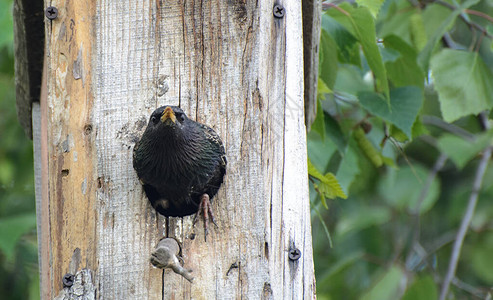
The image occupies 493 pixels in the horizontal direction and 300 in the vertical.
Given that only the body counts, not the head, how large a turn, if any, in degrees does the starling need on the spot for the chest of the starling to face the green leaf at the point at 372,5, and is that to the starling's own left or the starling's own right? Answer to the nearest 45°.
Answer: approximately 135° to the starling's own left

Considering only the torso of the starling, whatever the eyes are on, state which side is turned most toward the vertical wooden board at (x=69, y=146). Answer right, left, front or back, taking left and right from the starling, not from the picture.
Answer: right

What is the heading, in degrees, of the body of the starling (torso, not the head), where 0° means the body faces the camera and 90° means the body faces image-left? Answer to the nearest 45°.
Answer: approximately 0°

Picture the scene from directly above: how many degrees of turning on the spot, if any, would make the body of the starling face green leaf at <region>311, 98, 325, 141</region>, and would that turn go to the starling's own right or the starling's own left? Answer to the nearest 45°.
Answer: approximately 135° to the starling's own left

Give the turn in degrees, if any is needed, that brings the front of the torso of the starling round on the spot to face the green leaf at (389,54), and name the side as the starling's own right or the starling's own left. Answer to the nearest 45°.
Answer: approximately 135° to the starling's own left
